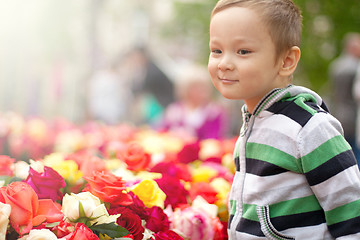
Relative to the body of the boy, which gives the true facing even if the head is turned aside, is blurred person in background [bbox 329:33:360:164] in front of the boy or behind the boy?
behind

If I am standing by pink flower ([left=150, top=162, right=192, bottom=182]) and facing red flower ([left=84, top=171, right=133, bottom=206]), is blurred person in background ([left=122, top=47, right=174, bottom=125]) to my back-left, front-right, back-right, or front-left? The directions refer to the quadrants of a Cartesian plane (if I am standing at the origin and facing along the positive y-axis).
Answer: back-right

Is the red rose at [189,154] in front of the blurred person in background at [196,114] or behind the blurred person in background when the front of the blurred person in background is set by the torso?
in front

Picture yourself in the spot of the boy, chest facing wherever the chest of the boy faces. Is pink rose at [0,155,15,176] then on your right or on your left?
on your right

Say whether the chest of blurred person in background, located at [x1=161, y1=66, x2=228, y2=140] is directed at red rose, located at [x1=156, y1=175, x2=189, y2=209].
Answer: yes

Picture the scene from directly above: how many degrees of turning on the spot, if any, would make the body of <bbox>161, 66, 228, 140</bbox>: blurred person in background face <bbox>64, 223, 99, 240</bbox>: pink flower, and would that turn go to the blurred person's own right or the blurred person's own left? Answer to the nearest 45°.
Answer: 0° — they already face it

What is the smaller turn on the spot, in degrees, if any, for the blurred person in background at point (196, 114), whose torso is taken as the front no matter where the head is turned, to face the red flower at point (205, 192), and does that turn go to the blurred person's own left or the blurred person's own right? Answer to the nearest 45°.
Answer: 0° — they already face it

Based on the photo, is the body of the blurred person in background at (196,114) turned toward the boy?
yes

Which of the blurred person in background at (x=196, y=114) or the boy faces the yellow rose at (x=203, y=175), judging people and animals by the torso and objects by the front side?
the blurred person in background

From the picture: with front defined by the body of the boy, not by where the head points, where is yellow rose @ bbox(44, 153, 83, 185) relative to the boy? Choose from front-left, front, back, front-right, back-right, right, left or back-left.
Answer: front-right

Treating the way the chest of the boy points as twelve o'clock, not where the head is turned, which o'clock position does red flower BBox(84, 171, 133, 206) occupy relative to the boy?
The red flower is roughly at 1 o'clock from the boy.

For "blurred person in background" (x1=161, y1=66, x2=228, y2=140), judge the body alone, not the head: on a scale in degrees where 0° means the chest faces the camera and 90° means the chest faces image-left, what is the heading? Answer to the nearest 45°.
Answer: approximately 0°

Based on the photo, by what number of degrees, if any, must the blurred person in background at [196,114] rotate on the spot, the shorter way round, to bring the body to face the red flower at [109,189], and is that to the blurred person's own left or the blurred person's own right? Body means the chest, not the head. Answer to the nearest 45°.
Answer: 0° — they already face it
